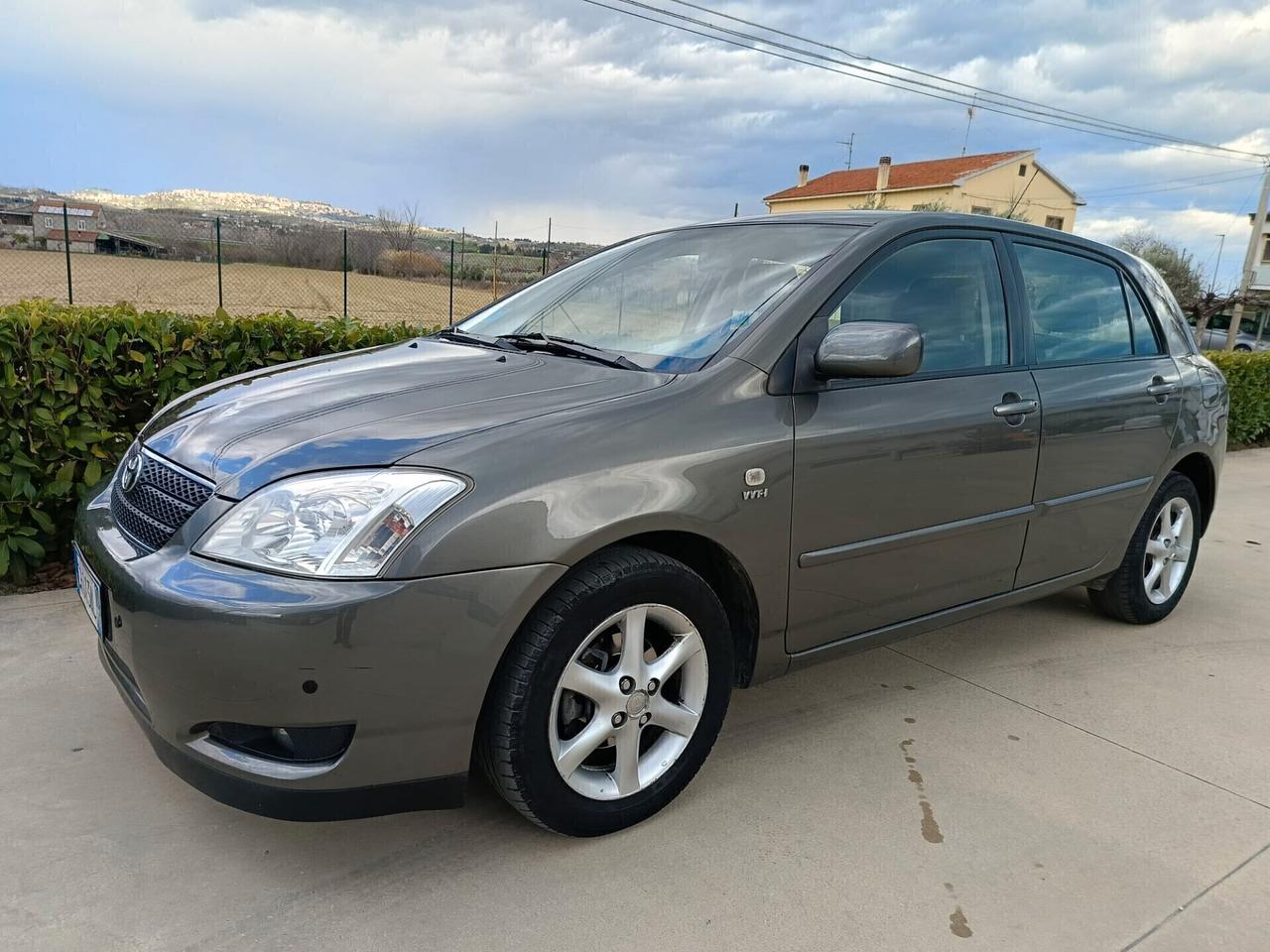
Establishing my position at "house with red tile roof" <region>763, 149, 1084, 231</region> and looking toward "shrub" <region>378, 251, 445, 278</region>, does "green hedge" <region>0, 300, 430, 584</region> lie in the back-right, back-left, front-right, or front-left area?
front-left

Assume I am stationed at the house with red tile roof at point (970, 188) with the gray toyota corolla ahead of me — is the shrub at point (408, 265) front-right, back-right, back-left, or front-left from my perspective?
front-right

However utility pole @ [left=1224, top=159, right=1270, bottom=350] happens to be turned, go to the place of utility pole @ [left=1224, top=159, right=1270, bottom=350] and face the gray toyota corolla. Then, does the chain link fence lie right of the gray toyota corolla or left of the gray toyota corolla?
right

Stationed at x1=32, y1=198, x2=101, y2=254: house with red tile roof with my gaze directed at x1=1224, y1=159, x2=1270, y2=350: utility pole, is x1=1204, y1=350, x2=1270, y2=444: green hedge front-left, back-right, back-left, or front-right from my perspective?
front-right

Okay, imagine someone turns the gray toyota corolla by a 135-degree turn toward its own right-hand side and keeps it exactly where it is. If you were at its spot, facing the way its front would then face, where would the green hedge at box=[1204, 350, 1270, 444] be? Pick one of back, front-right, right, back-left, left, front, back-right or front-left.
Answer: front-right

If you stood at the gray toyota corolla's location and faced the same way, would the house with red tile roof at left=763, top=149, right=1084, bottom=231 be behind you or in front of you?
behind

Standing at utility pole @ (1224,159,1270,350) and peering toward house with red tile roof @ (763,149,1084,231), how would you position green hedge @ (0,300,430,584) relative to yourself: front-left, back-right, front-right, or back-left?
back-left

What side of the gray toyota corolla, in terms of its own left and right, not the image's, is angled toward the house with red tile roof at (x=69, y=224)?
right

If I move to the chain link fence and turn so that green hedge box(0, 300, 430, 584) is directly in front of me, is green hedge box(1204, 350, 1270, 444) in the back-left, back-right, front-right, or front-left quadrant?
front-left

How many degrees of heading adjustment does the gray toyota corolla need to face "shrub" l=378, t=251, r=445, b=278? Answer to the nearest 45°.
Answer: approximately 135° to its right
